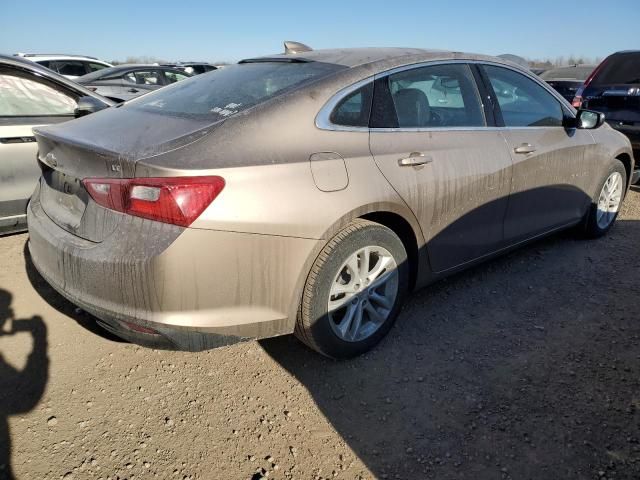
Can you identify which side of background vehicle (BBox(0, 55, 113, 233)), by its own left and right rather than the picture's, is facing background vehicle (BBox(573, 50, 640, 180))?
front

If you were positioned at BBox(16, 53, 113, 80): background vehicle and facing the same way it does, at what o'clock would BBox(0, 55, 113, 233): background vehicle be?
BBox(0, 55, 113, 233): background vehicle is roughly at 3 o'clock from BBox(16, 53, 113, 80): background vehicle.

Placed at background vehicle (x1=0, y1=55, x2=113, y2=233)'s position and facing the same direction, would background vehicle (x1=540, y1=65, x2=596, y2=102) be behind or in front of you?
in front

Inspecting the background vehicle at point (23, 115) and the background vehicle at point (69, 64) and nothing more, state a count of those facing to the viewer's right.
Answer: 2

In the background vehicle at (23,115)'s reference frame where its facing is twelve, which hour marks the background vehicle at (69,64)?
the background vehicle at (69,64) is roughly at 9 o'clock from the background vehicle at (23,115).

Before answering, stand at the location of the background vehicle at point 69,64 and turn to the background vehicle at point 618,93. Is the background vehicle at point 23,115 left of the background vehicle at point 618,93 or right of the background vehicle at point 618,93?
right

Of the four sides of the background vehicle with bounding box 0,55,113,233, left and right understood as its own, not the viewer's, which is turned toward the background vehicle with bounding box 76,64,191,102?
left

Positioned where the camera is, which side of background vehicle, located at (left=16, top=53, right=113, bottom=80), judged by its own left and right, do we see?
right

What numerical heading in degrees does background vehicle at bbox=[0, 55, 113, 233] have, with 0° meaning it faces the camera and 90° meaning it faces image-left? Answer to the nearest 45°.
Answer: approximately 270°
